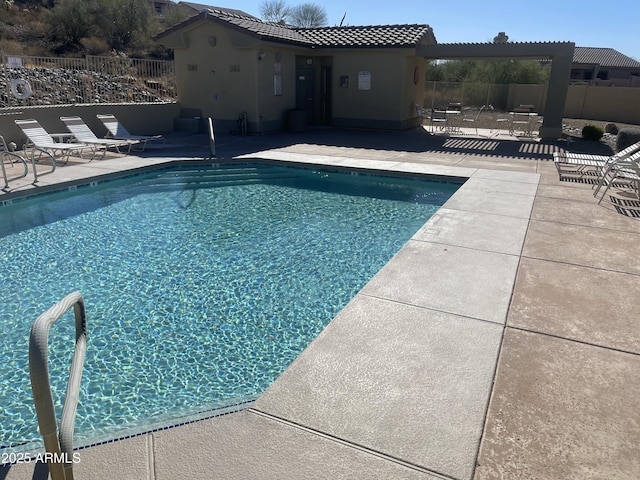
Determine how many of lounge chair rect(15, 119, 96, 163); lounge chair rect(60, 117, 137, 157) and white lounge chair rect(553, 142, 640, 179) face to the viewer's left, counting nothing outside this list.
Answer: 1

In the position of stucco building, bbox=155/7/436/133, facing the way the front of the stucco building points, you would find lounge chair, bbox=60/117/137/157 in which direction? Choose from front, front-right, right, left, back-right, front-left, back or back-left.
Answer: front-right

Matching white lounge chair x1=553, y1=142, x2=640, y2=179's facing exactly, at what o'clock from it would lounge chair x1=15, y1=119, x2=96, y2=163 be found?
The lounge chair is roughly at 11 o'clock from the white lounge chair.

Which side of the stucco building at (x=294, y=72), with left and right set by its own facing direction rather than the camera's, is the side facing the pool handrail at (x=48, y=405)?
front

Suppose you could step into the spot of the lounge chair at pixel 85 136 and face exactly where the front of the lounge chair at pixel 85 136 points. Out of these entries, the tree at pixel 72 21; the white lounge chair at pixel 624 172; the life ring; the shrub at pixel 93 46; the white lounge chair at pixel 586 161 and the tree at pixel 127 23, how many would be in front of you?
2

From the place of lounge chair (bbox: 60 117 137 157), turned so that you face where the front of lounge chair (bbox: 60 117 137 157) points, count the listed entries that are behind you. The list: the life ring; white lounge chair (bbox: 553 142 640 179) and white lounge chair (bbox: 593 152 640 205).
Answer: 1

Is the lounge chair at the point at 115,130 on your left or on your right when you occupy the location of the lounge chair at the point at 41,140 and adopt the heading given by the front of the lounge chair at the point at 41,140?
on your left

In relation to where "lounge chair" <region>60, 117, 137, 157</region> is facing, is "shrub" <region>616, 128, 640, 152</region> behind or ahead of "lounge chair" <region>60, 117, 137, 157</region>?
ahead

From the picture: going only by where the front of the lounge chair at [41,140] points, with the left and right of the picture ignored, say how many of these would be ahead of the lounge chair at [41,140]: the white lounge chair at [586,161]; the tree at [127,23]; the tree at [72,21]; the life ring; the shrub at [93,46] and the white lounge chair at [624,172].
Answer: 2

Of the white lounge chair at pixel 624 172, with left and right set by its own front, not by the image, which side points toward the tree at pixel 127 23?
front

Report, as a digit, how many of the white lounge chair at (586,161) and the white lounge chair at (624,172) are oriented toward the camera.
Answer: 0

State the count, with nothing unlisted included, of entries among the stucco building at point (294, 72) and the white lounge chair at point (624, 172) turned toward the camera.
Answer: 1

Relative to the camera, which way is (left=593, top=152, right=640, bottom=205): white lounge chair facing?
to the viewer's left

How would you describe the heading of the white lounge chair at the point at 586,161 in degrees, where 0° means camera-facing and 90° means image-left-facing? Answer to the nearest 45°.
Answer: approximately 90°

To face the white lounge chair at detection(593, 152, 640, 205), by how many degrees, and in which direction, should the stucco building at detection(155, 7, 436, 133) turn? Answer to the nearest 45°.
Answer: approximately 45° to its left

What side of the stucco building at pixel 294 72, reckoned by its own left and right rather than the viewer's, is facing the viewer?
front
